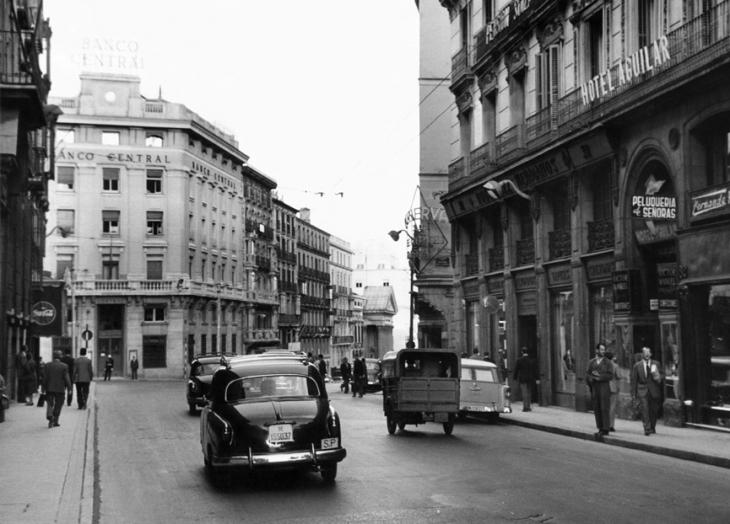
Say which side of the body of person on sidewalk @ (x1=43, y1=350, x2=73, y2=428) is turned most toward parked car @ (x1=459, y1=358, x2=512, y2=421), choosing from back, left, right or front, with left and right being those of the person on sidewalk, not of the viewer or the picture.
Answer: right

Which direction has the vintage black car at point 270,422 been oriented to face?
away from the camera

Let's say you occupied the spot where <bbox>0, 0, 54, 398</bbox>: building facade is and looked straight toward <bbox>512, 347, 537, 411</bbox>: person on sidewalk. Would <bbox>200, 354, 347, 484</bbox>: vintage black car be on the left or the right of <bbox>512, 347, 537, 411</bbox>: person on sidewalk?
right

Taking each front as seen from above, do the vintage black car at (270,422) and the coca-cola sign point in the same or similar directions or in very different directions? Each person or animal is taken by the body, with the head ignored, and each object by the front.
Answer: very different directions

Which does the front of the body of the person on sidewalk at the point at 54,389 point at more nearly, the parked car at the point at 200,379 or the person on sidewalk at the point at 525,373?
the parked car

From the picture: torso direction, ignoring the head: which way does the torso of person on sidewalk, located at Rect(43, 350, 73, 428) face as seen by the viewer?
away from the camera

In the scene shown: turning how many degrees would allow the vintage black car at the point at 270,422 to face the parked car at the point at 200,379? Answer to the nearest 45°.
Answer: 0° — it already faces it

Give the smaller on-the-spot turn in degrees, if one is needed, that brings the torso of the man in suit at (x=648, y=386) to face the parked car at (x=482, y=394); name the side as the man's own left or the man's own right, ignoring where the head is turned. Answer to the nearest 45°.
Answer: approximately 135° to the man's own right
